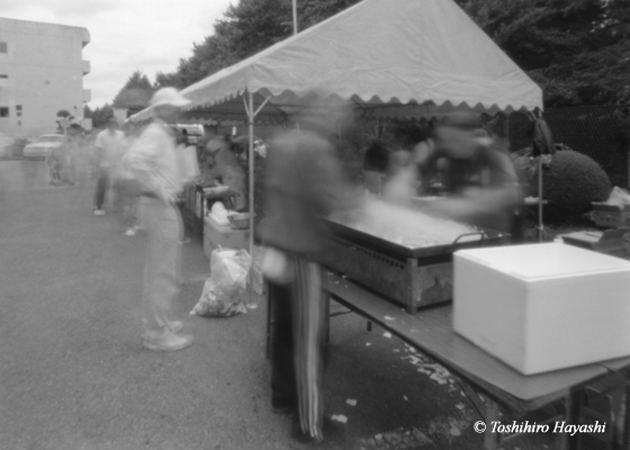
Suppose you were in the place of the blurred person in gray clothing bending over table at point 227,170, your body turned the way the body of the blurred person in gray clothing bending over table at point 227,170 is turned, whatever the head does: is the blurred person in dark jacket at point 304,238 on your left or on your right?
on your left

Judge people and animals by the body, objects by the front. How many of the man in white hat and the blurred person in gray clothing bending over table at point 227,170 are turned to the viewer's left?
1

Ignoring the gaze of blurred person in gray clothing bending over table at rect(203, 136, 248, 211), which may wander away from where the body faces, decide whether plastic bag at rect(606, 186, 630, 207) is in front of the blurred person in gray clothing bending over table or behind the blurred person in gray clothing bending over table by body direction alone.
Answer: behind

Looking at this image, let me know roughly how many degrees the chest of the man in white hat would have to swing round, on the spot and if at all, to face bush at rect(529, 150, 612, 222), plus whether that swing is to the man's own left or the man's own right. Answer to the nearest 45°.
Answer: approximately 45° to the man's own left

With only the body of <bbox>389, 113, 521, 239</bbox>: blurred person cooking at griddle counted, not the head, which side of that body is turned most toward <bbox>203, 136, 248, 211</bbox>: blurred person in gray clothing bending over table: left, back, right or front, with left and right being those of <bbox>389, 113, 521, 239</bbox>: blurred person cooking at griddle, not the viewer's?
right

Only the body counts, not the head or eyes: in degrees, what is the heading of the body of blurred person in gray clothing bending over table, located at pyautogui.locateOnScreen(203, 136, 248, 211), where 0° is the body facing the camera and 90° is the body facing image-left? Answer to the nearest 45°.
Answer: approximately 90°

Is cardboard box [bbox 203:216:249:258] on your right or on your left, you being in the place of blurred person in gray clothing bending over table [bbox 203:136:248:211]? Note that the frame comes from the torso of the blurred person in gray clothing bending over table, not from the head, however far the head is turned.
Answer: on your left

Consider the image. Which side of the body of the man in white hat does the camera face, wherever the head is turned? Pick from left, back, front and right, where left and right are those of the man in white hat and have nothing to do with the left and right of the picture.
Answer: right

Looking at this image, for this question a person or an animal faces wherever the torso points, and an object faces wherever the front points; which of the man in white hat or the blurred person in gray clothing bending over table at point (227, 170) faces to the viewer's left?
the blurred person in gray clothing bending over table

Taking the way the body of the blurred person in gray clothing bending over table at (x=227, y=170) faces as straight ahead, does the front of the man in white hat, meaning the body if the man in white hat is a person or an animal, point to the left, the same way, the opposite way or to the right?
the opposite way

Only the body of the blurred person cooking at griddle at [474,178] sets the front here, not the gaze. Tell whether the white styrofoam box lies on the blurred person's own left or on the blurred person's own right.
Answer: on the blurred person's own left
